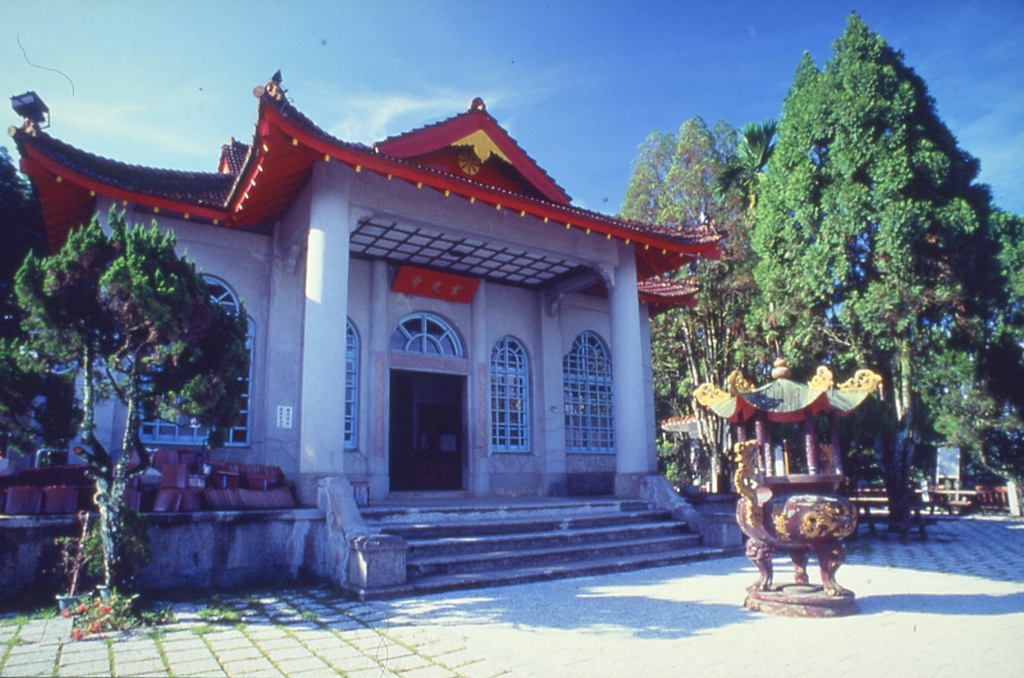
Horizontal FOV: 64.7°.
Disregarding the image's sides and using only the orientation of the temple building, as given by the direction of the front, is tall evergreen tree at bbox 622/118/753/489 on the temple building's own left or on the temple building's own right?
on the temple building's own left

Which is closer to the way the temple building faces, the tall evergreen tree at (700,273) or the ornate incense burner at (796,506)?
the ornate incense burner

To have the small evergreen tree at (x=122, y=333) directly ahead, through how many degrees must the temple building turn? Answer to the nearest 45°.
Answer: approximately 90° to its right

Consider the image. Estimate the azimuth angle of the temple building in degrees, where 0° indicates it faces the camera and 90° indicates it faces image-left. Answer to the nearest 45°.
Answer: approximately 315°

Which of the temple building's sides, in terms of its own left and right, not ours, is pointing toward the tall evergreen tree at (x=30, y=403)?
right

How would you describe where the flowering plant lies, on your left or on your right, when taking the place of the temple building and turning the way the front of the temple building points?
on your right

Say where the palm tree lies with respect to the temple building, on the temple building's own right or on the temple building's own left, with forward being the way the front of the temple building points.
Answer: on the temple building's own left

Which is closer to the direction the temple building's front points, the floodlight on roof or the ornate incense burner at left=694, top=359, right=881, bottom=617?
the ornate incense burner
